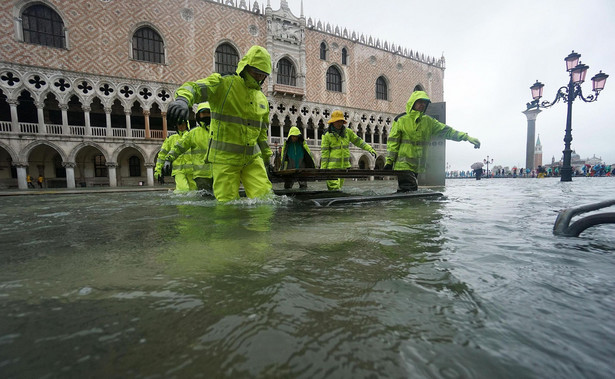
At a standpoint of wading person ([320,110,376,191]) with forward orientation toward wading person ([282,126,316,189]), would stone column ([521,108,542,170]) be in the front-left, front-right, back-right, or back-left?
back-right

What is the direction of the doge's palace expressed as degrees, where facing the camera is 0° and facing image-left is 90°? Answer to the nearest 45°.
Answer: approximately 315°

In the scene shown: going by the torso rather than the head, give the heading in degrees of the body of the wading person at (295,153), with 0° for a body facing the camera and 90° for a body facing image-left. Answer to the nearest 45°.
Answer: approximately 0°

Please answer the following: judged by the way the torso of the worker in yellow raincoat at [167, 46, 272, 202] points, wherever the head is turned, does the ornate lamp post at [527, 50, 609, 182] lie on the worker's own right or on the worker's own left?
on the worker's own left

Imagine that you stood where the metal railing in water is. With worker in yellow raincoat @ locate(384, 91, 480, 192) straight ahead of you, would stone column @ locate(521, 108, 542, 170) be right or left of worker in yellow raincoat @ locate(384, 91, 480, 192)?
right

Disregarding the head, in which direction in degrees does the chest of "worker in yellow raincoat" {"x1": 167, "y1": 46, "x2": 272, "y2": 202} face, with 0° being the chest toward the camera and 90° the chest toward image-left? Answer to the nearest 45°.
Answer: approximately 315°

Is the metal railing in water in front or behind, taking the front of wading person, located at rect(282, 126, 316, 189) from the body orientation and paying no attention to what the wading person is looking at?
in front
